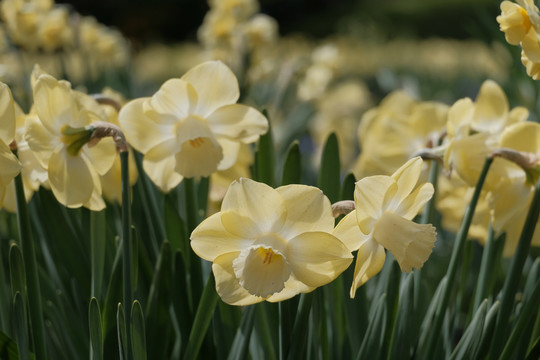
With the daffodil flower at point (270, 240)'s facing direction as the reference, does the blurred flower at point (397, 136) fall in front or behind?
behind

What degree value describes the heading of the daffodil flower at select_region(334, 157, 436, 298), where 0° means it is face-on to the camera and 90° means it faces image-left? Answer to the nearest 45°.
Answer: approximately 315°

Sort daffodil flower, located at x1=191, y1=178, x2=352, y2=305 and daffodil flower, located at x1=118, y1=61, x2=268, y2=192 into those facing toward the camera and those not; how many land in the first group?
2
